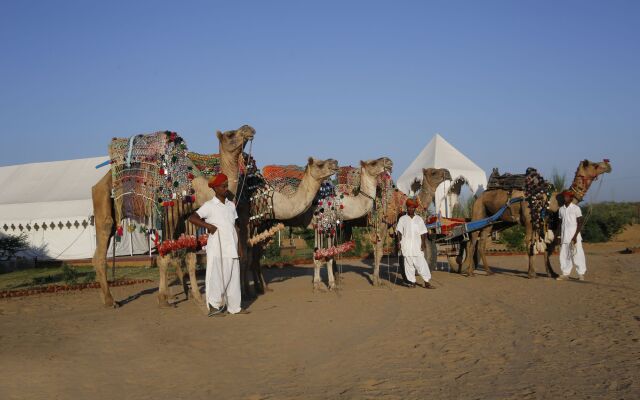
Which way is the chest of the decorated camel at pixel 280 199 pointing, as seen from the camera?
to the viewer's right

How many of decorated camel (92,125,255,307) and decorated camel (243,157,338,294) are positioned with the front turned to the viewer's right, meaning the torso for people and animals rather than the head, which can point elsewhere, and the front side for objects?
2

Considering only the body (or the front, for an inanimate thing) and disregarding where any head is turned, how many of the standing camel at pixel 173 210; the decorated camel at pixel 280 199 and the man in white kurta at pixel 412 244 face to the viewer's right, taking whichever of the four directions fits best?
2

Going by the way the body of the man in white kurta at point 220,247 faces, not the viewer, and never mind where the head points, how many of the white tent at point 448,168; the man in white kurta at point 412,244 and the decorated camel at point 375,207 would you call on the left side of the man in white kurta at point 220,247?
3

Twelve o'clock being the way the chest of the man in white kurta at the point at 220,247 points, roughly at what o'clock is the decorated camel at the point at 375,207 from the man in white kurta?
The decorated camel is roughly at 9 o'clock from the man in white kurta.

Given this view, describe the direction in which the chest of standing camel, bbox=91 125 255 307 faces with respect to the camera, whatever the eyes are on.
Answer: to the viewer's right

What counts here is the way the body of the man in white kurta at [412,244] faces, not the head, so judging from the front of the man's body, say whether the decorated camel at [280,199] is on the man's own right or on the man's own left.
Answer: on the man's own right

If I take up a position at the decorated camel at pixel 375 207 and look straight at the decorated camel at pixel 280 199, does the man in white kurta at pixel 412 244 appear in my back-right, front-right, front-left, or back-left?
back-left

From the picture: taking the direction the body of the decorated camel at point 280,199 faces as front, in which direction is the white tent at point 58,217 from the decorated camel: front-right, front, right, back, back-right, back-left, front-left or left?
back-left

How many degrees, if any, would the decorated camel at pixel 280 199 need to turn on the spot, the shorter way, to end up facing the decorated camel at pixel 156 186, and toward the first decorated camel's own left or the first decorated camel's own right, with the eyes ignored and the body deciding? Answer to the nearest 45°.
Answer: approximately 135° to the first decorated camel's own right

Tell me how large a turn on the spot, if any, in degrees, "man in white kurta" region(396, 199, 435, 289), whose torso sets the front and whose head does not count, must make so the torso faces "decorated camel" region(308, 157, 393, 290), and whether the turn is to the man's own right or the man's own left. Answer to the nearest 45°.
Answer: approximately 90° to the man's own right

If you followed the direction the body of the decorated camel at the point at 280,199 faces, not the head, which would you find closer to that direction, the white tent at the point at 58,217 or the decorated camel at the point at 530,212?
the decorated camel

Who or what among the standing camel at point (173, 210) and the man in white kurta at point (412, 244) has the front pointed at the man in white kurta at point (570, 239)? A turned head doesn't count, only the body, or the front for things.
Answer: the standing camel
